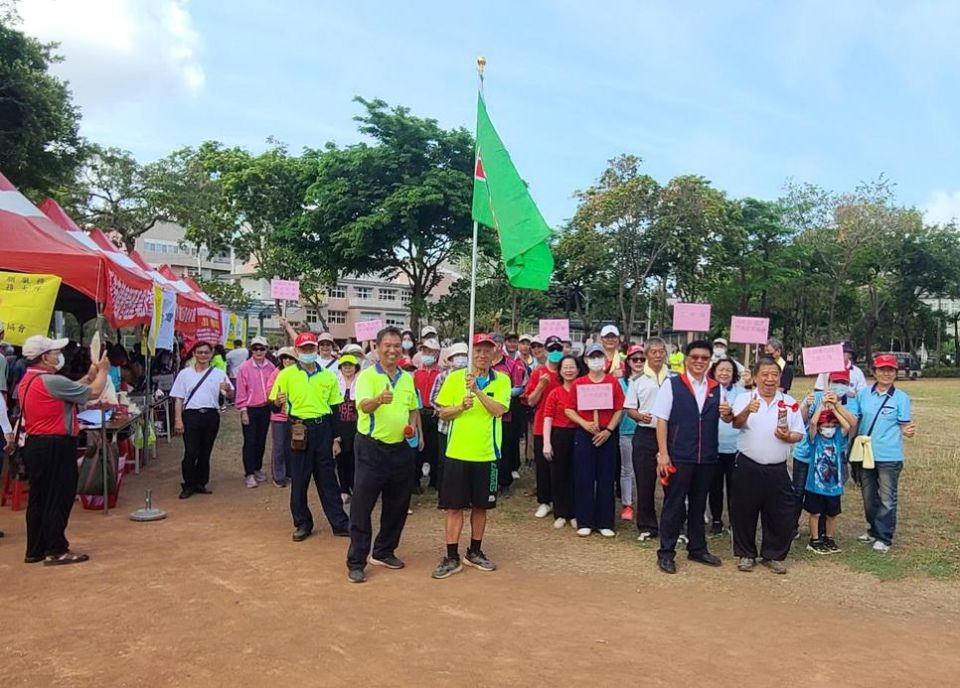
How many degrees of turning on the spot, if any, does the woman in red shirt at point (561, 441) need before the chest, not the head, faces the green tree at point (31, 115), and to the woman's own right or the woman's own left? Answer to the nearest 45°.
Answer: approximately 135° to the woman's own right

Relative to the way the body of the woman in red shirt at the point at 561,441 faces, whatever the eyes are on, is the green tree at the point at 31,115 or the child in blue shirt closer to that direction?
the child in blue shirt

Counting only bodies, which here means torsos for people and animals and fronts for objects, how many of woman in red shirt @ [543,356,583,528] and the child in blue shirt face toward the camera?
2

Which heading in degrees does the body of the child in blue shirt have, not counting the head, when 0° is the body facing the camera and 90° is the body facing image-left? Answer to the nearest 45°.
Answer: approximately 0°

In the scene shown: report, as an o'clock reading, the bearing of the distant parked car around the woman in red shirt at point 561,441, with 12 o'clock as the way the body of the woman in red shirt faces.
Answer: The distant parked car is roughly at 7 o'clock from the woman in red shirt.

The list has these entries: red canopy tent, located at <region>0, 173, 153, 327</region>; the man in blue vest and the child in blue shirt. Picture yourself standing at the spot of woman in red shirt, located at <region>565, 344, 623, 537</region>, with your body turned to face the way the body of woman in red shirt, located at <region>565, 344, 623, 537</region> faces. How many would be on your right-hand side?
1

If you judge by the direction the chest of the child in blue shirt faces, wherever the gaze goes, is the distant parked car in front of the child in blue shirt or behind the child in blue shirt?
behind

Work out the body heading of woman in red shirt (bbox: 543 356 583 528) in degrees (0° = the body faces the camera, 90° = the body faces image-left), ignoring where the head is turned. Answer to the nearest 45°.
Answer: approximately 0°
